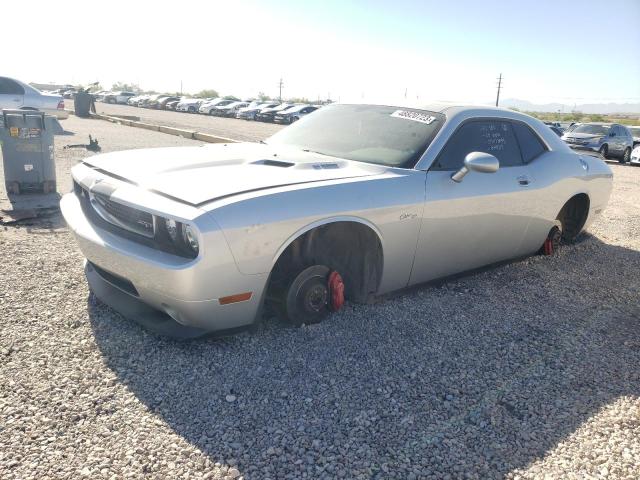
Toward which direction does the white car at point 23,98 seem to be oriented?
to the viewer's left

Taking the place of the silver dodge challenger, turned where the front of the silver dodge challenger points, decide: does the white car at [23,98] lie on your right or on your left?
on your right

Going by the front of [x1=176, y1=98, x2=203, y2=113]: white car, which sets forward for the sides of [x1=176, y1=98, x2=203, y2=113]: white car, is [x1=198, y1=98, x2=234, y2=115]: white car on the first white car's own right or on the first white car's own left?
on the first white car's own left

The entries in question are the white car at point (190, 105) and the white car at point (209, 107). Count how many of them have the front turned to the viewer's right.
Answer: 0

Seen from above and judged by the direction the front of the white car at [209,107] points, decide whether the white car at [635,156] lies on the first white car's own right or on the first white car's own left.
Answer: on the first white car's own left

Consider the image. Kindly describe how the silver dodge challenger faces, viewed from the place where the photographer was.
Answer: facing the viewer and to the left of the viewer
